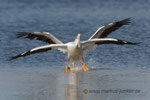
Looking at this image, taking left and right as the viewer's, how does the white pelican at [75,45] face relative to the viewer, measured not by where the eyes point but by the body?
facing the viewer
